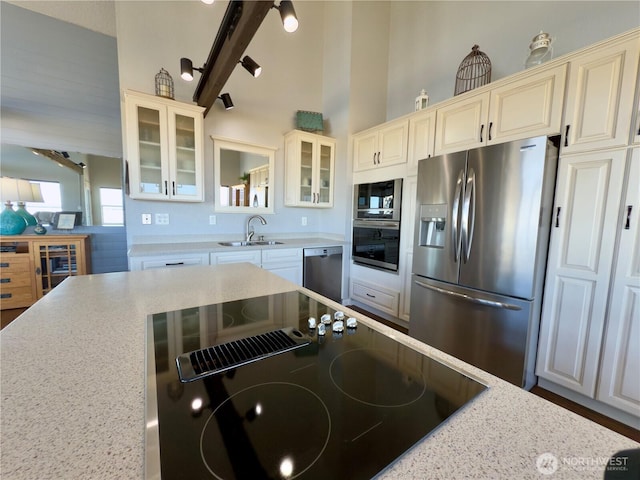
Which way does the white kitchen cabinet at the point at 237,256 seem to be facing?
toward the camera

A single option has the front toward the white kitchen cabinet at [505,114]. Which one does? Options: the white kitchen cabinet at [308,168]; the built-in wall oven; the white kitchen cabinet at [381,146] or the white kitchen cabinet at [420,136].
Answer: the white kitchen cabinet at [308,168]

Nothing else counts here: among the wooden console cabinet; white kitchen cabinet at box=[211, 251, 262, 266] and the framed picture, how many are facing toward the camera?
3

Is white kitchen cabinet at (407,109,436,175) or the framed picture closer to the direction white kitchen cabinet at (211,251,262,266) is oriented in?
the white kitchen cabinet

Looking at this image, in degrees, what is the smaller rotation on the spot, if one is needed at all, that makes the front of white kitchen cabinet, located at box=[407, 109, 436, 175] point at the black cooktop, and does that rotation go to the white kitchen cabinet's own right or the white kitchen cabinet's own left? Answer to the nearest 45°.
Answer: approximately 45° to the white kitchen cabinet's own left

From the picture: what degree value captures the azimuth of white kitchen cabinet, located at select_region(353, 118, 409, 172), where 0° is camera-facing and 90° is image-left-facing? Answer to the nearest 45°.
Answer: approximately 45°

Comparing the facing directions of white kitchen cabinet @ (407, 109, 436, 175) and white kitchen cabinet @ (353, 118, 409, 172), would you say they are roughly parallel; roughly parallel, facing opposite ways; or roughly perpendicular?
roughly parallel

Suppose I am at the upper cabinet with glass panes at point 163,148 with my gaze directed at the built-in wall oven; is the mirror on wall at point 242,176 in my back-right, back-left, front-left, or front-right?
front-left

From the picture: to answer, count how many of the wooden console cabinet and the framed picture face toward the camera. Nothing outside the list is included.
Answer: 2

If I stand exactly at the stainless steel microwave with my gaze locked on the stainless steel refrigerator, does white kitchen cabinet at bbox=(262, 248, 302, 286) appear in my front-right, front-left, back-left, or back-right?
back-right

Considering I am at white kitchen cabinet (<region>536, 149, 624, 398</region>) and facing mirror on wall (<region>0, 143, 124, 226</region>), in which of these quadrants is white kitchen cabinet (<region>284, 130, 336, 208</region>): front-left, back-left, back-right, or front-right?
front-right

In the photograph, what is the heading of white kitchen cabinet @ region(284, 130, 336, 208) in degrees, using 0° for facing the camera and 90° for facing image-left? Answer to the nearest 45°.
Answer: approximately 315°

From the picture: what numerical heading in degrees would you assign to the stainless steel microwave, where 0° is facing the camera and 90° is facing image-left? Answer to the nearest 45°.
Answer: approximately 45°

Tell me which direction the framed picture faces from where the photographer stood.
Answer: facing the viewer

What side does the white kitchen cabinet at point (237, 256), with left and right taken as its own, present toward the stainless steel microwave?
left

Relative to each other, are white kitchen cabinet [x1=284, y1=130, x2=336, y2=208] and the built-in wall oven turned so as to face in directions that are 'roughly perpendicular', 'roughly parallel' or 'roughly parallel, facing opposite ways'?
roughly perpendicular

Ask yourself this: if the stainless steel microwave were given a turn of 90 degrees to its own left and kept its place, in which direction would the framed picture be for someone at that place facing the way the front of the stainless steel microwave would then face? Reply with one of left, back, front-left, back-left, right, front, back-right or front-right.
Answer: back-right

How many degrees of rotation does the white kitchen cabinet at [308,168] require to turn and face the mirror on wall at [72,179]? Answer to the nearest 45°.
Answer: approximately 135° to its right

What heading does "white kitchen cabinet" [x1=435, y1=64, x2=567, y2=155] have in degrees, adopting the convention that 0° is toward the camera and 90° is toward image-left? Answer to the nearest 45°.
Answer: approximately 45°
